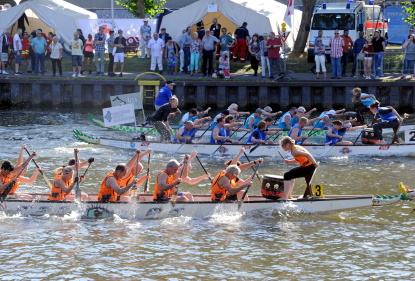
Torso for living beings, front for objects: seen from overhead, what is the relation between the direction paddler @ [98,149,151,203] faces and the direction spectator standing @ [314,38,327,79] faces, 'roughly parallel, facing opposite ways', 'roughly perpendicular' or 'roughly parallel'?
roughly perpendicular

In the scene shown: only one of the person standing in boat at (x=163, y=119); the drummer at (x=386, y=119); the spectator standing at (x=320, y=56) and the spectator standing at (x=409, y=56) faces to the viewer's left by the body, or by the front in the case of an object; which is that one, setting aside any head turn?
the drummer

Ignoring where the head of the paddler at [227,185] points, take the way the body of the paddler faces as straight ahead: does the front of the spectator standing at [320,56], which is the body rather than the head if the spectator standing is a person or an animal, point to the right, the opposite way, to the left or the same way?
to the right

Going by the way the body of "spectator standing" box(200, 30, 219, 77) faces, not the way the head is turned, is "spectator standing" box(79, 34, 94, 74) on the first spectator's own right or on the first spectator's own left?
on the first spectator's own right

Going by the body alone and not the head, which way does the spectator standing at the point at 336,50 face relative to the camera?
toward the camera

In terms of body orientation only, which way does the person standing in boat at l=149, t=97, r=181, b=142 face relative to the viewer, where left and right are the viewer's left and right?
facing to the right of the viewer

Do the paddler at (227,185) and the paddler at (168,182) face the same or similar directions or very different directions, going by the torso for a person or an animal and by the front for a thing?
same or similar directions

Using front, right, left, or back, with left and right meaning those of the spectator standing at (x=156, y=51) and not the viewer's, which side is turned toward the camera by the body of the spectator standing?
front

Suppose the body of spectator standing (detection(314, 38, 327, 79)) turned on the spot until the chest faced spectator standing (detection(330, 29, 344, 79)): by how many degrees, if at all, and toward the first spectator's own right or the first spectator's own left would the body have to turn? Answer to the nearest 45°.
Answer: approximately 45° to the first spectator's own left

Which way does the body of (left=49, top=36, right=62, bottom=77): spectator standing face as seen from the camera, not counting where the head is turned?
toward the camera

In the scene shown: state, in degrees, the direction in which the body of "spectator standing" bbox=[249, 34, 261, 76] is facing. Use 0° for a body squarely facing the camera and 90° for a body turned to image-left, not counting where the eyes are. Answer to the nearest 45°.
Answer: approximately 0°

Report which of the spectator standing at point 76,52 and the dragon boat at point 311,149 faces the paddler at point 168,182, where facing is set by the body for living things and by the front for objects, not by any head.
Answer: the spectator standing

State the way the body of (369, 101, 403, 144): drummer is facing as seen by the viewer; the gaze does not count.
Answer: to the viewer's left

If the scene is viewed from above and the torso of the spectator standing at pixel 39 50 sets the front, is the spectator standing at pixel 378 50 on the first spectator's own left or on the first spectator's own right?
on the first spectator's own left

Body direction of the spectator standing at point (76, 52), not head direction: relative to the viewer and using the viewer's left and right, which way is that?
facing the viewer

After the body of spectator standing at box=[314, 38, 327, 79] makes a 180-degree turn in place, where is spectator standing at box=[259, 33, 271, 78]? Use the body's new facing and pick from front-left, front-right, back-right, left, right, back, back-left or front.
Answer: left

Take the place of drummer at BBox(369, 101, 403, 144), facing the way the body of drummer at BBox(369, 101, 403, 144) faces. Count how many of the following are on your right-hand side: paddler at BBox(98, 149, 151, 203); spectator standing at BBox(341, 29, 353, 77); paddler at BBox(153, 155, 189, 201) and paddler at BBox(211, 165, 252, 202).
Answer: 1
